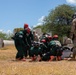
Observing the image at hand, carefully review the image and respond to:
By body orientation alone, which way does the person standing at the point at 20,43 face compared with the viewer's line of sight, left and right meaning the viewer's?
facing away from the viewer and to the right of the viewer
